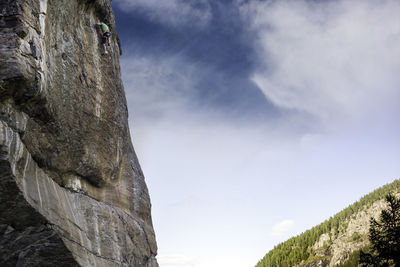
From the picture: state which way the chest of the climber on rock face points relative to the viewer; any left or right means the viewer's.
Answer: facing away from the viewer and to the left of the viewer
